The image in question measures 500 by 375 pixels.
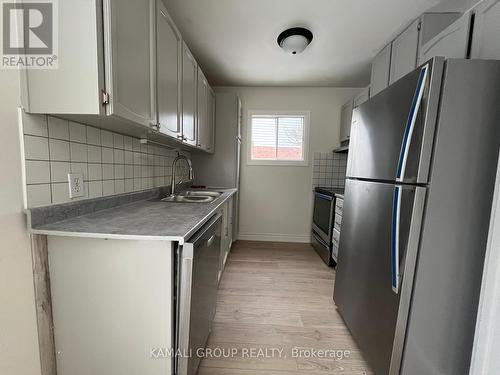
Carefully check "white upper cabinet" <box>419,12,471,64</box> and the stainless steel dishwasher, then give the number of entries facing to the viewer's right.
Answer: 1

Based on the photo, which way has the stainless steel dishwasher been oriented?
to the viewer's right

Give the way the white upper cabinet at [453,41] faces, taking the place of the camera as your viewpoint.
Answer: facing the viewer and to the left of the viewer

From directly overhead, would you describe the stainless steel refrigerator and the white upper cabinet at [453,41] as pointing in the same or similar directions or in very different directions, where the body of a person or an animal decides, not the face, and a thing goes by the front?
same or similar directions

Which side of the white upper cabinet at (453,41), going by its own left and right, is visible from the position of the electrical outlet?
front

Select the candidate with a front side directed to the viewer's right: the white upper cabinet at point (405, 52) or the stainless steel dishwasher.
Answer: the stainless steel dishwasher

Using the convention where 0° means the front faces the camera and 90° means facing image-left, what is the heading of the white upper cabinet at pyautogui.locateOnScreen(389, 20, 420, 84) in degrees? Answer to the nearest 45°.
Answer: approximately 45°

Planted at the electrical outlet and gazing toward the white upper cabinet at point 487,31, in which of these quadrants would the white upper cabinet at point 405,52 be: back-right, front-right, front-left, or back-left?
front-left

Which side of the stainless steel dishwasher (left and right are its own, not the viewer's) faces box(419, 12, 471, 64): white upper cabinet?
front

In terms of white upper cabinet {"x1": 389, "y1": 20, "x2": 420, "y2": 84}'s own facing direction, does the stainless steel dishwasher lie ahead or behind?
ahead

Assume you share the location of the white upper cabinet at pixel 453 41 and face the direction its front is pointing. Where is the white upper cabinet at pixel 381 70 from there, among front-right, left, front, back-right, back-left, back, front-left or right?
right

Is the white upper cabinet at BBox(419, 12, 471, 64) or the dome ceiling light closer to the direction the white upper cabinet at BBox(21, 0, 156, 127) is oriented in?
the white upper cabinet

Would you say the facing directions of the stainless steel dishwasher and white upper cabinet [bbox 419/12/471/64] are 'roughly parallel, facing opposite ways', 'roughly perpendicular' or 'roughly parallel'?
roughly parallel, facing opposite ways

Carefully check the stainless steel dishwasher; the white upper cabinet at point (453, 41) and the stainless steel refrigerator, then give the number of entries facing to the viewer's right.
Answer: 1

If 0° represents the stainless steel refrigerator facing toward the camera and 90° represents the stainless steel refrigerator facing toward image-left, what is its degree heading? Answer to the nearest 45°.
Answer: approximately 45°

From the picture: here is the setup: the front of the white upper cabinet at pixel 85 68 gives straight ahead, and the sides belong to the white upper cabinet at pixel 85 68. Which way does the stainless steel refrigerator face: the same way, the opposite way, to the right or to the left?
the opposite way

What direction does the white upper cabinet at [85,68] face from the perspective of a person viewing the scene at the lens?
facing the viewer and to the right of the viewer
